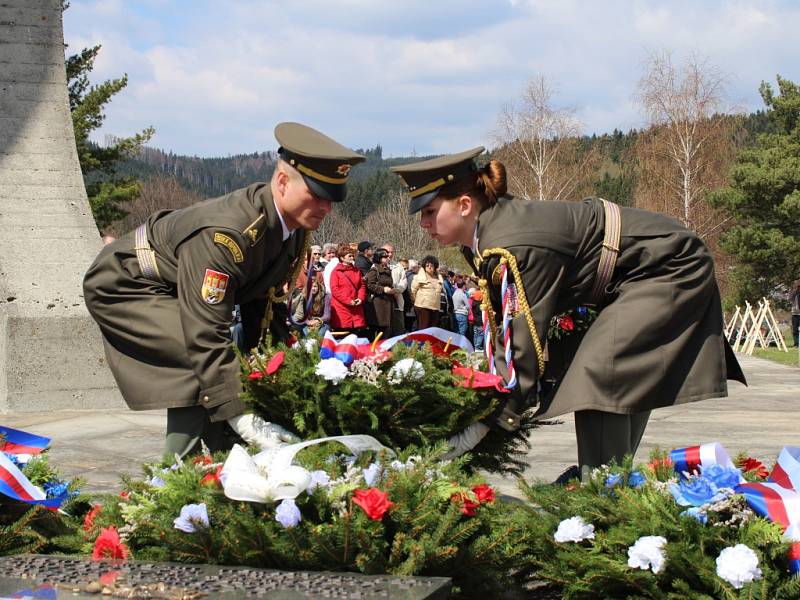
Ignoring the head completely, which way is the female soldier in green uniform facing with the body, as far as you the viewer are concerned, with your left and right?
facing to the left of the viewer

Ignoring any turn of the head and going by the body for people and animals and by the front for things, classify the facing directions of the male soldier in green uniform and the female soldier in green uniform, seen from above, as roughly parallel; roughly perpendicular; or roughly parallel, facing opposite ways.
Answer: roughly parallel, facing opposite ways

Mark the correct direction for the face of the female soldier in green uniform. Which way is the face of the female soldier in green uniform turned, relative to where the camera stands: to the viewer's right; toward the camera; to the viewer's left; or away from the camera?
to the viewer's left

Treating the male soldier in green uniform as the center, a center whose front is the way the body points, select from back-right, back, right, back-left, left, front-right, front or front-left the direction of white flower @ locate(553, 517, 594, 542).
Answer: front-right

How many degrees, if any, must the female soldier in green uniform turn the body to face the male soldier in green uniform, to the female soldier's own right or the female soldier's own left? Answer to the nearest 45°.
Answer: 0° — they already face them

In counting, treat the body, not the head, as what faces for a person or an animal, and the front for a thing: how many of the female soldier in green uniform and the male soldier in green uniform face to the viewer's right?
1

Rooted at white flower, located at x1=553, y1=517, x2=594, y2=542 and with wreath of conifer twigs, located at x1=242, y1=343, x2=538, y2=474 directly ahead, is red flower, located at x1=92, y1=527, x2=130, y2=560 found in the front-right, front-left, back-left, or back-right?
front-left

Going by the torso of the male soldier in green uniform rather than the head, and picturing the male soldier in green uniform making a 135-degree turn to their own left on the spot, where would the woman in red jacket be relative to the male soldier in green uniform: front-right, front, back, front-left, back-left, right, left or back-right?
front-right

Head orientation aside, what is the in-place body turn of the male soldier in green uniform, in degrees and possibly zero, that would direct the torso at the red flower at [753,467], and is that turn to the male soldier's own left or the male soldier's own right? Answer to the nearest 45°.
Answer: approximately 45° to the male soldier's own right

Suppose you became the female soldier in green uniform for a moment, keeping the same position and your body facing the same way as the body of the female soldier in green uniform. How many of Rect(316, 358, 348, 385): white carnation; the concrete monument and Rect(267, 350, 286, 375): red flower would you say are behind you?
0

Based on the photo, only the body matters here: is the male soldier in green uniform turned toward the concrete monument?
no

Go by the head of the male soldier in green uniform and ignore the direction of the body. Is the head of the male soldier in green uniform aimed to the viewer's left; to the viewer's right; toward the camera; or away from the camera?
to the viewer's right

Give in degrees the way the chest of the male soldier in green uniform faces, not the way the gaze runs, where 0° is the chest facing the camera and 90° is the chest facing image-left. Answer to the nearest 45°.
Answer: approximately 270°

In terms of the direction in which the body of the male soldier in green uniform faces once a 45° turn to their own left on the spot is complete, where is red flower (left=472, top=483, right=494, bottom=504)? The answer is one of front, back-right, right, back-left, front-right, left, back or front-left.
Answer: right
